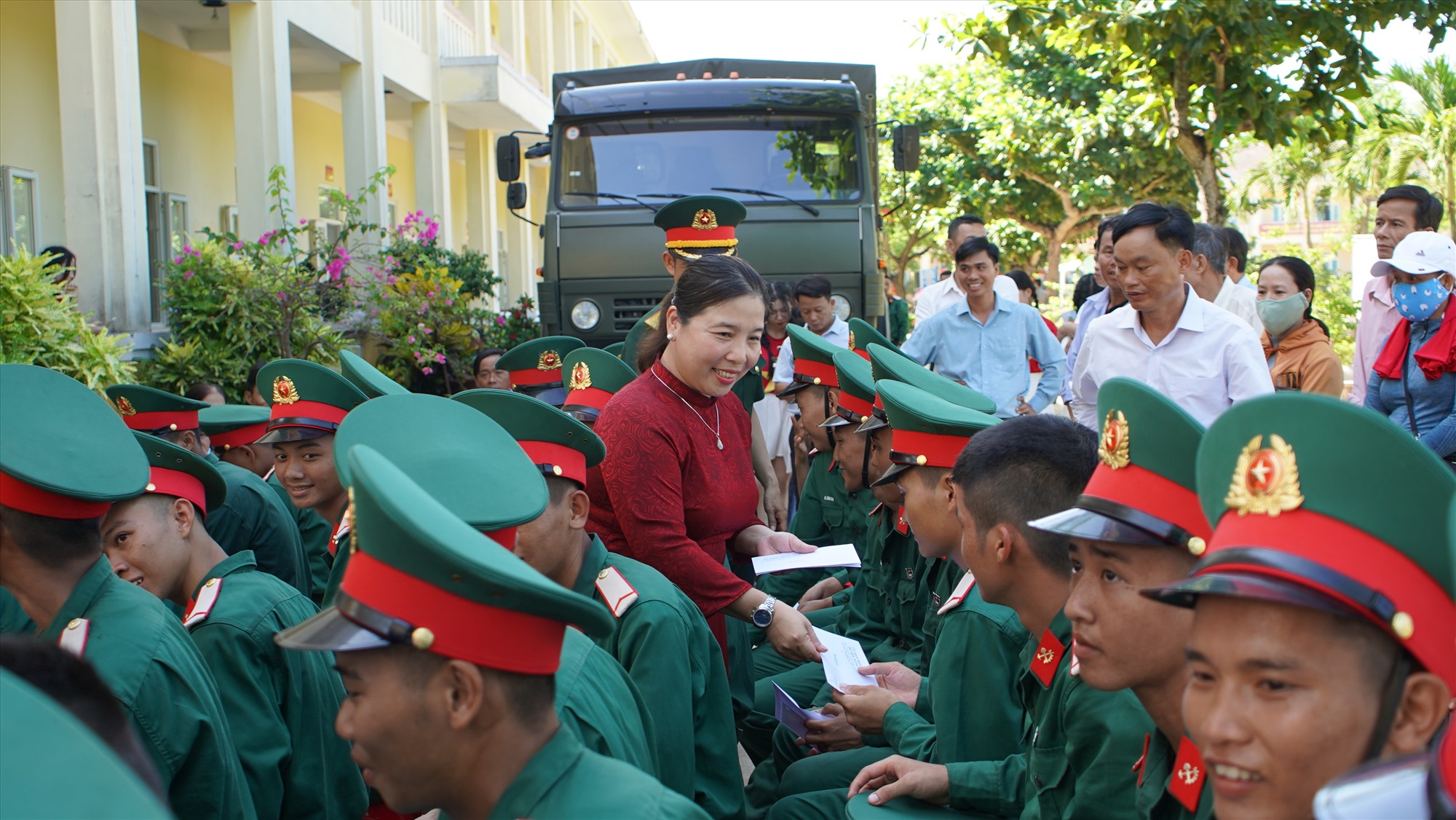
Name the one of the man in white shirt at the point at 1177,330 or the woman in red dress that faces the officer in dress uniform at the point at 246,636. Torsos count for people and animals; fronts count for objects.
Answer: the man in white shirt

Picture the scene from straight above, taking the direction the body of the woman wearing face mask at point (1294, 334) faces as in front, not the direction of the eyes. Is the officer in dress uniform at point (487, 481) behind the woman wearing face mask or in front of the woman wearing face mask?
in front

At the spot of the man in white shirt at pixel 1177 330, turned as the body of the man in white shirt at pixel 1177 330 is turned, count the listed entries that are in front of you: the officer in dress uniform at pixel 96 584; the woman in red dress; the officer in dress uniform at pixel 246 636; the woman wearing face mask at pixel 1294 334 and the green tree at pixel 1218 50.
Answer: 3

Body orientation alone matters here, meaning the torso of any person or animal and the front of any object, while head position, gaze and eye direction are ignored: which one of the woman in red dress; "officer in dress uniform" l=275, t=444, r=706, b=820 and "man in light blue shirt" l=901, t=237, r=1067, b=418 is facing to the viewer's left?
the officer in dress uniform

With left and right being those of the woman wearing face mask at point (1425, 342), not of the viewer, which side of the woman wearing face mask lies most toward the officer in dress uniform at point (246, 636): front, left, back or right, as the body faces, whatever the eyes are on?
front

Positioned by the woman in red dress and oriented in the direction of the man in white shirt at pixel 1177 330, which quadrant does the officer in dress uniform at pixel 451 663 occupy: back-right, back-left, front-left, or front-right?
back-right

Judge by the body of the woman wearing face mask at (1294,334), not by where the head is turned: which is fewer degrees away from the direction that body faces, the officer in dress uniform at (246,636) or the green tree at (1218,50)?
the officer in dress uniform

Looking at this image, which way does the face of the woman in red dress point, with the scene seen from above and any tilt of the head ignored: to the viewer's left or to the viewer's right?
to the viewer's right

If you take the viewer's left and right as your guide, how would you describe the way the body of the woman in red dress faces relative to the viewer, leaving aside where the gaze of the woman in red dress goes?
facing the viewer and to the right of the viewer

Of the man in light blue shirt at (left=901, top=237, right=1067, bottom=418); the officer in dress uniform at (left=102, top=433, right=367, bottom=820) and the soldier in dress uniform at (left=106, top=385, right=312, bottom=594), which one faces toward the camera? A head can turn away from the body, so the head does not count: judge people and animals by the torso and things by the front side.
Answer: the man in light blue shirt
